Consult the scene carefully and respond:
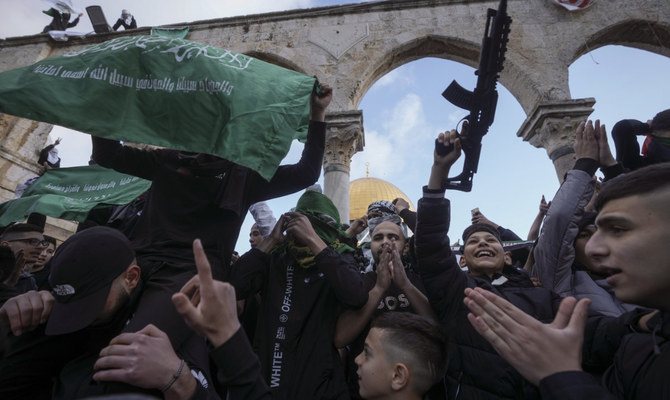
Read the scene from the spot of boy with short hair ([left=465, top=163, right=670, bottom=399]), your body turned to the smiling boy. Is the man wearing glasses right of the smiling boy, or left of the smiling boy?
left

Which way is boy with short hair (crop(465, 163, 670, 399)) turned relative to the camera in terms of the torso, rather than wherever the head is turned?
to the viewer's left

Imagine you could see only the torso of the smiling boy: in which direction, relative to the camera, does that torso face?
toward the camera

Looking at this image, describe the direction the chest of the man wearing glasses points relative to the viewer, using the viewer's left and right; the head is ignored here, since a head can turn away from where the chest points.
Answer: facing the viewer and to the right of the viewer

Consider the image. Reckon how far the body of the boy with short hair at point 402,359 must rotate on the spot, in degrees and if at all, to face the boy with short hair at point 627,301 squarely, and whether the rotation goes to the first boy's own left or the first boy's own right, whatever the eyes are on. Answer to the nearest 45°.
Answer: approximately 135° to the first boy's own left
